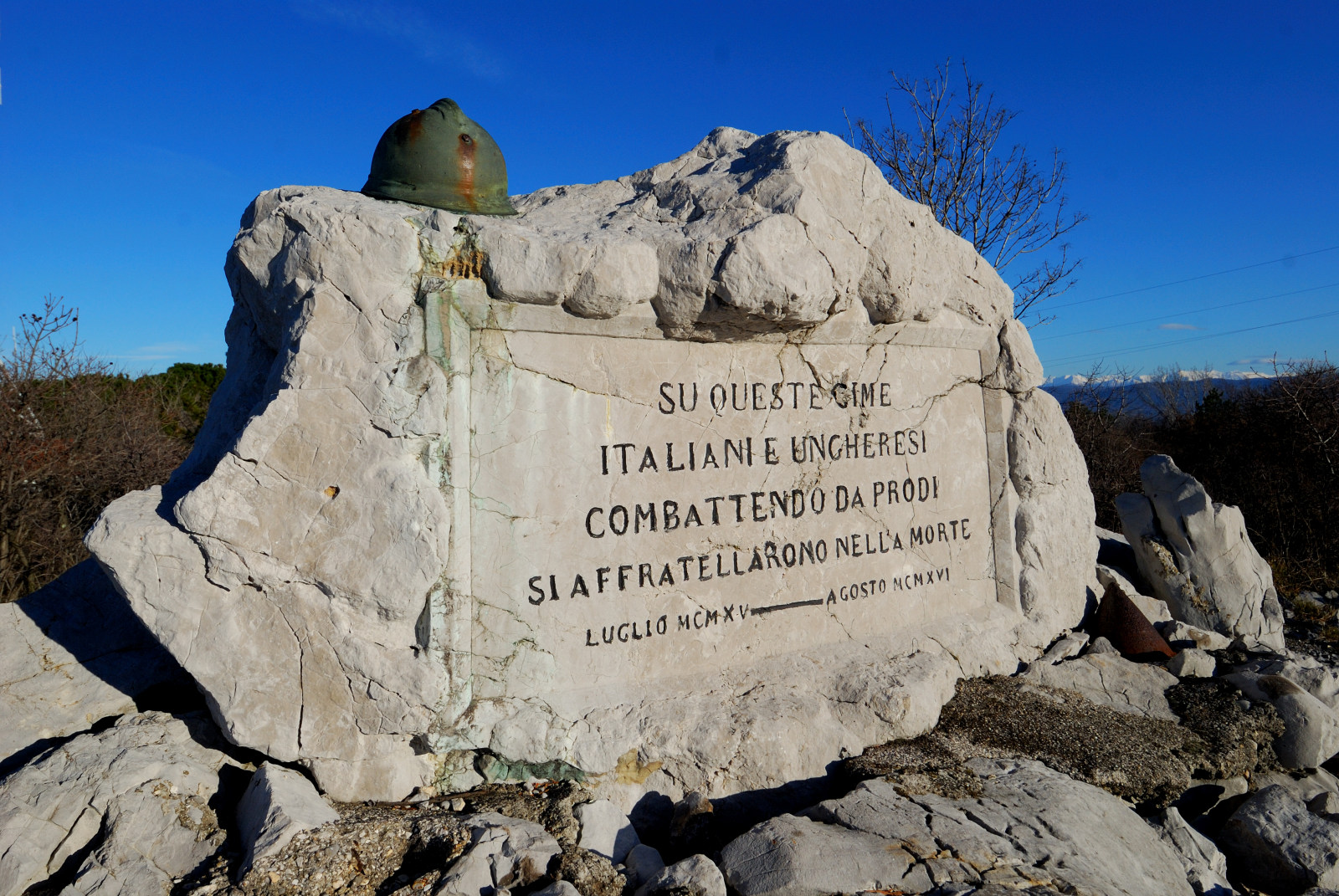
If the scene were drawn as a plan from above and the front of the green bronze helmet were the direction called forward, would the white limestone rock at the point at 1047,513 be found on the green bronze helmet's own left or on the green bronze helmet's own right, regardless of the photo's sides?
on the green bronze helmet's own left

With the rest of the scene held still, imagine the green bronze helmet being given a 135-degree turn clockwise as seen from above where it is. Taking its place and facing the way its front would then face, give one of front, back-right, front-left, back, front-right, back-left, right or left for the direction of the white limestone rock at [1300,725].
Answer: back

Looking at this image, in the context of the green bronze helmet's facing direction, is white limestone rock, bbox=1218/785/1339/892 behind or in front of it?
in front

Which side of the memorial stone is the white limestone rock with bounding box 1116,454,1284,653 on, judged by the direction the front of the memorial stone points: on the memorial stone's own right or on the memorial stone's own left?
on the memorial stone's own left

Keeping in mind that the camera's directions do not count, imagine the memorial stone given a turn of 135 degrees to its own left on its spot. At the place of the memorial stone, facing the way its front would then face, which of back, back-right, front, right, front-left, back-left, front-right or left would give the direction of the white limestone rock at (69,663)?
left

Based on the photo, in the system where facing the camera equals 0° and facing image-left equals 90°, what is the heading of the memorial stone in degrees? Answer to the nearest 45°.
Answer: approximately 315°
